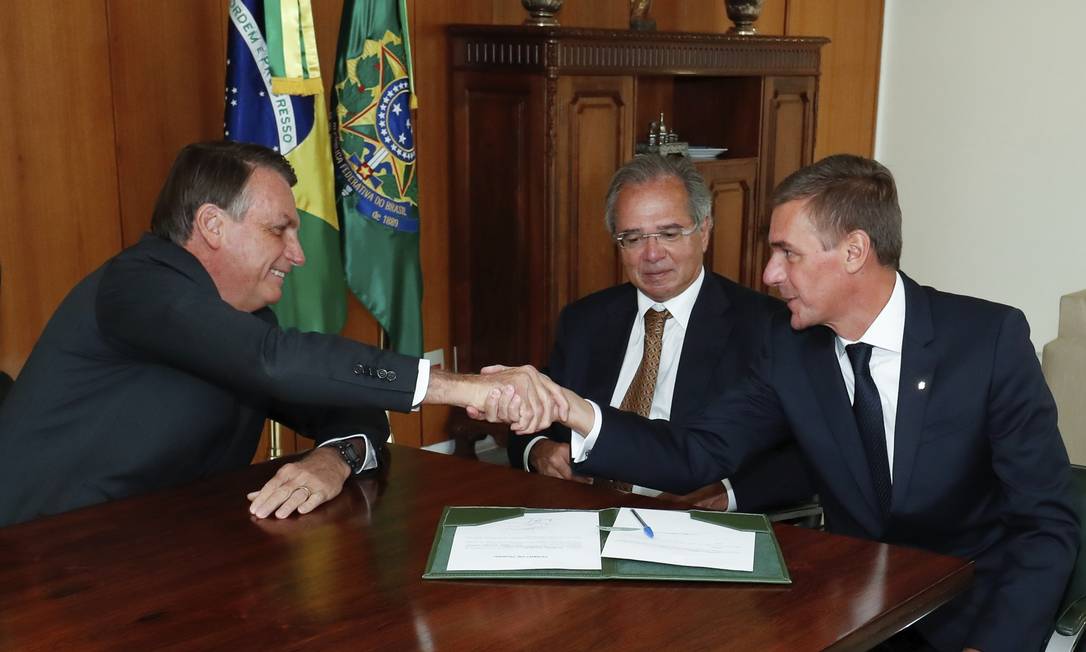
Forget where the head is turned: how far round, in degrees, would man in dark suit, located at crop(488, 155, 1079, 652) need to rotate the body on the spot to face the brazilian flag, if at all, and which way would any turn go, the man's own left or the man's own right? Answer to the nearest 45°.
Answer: approximately 90° to the man's own right

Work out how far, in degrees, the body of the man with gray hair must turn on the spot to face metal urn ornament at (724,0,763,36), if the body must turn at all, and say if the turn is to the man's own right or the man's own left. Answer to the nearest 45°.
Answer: approximately 180°

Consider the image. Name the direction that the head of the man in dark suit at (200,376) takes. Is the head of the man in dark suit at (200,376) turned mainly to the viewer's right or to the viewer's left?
to the viewer's right

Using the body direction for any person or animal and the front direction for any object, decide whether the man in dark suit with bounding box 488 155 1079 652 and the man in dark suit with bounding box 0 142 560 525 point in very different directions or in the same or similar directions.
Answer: very different directions

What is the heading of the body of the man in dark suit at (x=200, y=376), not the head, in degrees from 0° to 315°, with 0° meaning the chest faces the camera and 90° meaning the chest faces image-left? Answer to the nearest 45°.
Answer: approximately 270°

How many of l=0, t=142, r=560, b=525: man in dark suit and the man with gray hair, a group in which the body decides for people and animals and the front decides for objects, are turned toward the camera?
1

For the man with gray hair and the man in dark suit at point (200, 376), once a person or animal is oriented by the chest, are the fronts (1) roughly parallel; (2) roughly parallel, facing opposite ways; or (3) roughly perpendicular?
roughly perpendicular

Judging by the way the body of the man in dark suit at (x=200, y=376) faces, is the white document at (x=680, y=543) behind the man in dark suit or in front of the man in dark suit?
in front

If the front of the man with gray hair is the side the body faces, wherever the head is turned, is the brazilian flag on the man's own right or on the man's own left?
on the man's own right

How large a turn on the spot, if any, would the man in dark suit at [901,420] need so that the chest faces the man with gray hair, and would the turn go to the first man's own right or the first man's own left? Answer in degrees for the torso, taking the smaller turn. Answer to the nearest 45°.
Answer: approximately 90° to the first man's own right

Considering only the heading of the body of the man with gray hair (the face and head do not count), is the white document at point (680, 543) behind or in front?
in front

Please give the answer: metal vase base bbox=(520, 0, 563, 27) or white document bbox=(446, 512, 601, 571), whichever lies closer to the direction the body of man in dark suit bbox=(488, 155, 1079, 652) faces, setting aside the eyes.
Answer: the white document

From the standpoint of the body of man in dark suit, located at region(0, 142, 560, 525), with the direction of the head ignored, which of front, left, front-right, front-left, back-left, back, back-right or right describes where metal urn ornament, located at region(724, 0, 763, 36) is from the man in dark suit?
front-left

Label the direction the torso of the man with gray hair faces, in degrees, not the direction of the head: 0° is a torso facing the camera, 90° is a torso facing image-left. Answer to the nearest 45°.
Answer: approximately 0°
